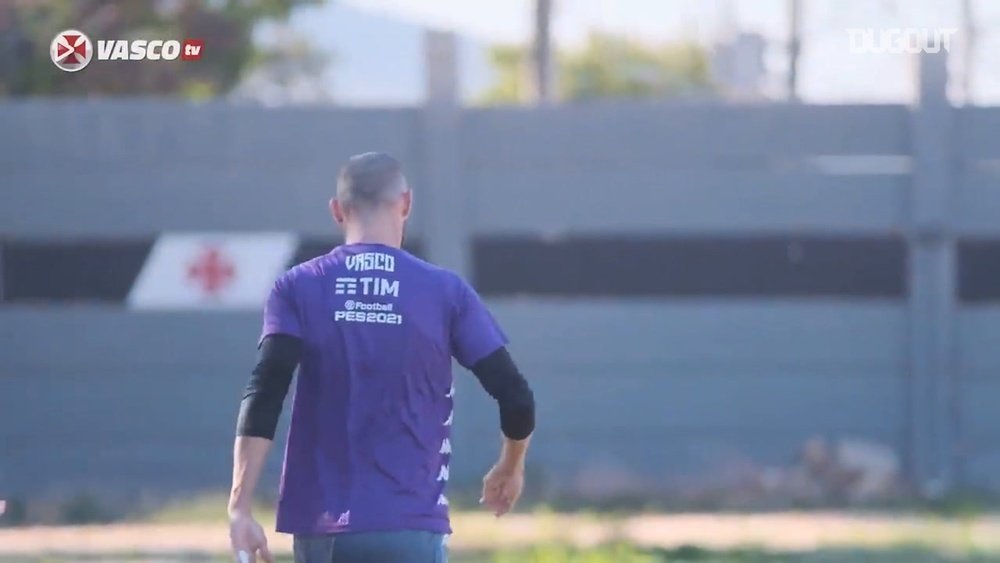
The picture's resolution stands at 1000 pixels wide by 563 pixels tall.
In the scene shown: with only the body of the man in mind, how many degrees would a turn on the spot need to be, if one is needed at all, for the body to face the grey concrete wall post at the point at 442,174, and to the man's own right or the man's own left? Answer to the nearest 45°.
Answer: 0° — they already face it

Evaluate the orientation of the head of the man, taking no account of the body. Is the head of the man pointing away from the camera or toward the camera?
away from the camera

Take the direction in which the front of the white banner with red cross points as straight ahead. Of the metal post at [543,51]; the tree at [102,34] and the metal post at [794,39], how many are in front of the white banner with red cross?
0

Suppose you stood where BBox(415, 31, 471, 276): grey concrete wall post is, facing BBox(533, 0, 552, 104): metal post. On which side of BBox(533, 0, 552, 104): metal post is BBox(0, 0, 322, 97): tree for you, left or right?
left

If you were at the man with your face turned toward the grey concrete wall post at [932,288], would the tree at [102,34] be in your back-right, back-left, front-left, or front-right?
front-left

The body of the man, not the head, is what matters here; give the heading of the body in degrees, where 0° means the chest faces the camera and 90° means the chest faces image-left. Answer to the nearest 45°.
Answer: approximately 180°

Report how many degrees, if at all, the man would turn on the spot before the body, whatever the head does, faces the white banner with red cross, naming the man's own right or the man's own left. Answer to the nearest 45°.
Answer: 0° — they already face it

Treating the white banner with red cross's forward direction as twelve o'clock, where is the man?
The man is roughly at 12 o'clock from the white banner with red cross.

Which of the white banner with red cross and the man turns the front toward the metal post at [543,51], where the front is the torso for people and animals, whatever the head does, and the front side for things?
the man

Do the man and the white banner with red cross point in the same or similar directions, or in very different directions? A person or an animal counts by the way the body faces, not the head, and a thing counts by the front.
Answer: very different directions

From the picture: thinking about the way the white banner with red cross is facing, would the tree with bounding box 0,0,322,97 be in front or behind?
behind

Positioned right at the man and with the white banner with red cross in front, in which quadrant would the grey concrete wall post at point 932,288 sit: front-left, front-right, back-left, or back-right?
front-right

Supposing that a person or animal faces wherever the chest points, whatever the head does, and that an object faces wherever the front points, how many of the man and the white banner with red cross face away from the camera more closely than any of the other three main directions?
1

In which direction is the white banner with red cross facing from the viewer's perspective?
toward the camera

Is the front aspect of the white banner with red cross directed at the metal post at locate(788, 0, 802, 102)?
no

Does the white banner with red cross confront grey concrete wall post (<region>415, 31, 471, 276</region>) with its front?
no
